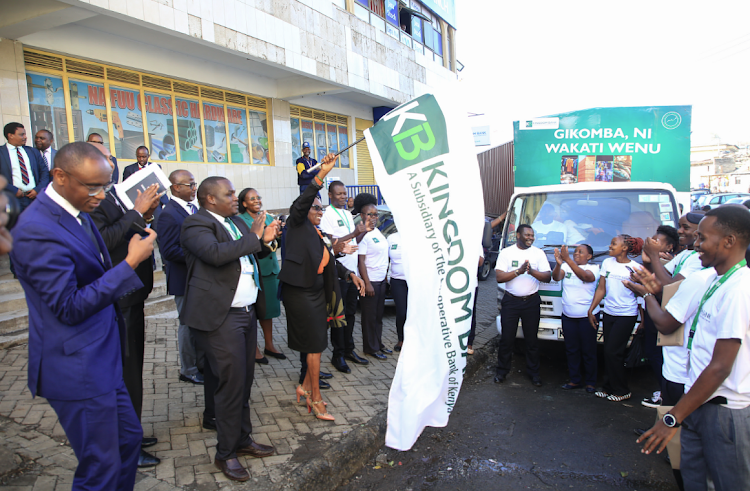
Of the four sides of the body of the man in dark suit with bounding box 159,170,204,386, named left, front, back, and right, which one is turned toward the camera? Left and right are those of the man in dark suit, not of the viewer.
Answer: right

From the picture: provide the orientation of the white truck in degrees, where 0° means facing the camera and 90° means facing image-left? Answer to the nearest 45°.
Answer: approximately 0°

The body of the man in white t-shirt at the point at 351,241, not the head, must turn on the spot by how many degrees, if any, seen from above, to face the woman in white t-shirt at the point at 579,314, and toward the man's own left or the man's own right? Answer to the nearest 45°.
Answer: approximately 45° to the man's own left

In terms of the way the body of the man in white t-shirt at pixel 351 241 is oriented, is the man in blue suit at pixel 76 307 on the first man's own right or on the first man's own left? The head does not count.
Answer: on the first man's own right

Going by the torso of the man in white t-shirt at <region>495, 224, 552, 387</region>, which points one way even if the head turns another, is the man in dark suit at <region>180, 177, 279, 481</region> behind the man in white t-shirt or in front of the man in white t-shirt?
in front

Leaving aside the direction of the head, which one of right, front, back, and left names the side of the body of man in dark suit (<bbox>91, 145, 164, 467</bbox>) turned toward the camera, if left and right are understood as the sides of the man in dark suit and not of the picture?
right

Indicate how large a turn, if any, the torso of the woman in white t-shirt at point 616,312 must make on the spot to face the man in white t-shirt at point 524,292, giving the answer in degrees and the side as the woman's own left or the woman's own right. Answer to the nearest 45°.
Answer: approximately 45° to the woman's own right

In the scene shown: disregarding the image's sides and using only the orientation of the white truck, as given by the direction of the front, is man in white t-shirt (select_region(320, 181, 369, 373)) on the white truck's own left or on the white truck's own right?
on the white truck's own right

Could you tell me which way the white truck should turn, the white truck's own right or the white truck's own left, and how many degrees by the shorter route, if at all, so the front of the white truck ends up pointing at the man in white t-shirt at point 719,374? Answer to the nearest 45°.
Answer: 0° — it already faces them

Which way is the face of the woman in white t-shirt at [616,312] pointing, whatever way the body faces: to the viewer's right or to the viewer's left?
to the viewer's left
